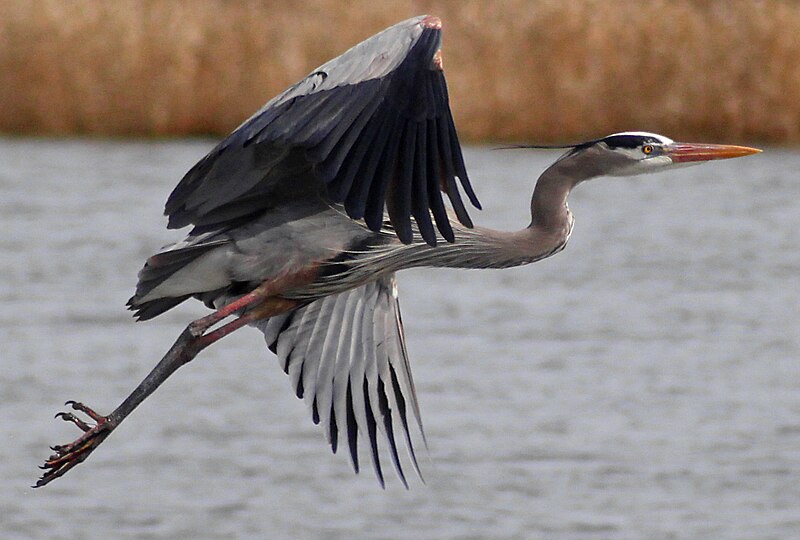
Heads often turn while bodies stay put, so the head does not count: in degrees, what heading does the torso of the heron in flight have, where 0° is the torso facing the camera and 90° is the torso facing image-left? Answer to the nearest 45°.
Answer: approximately 270°
